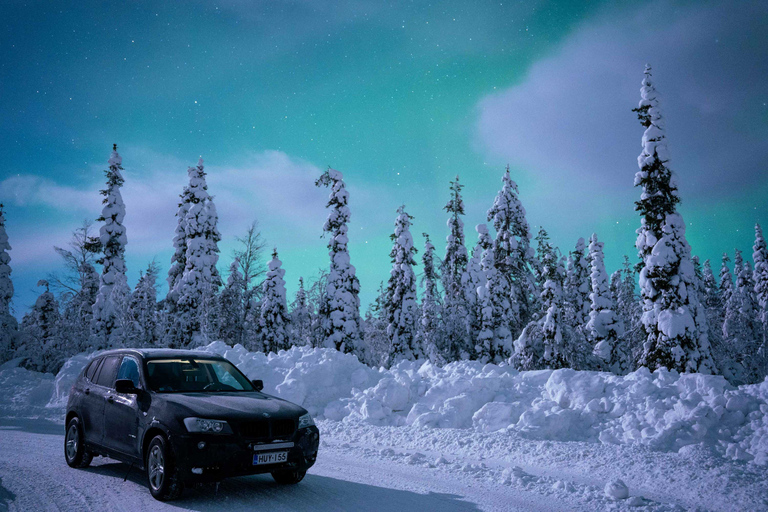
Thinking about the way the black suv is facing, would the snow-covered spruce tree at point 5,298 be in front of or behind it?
behind

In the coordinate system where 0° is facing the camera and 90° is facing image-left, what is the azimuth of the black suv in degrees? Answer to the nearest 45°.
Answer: approximately 315°

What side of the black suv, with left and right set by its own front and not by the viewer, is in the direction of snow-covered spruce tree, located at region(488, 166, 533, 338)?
left

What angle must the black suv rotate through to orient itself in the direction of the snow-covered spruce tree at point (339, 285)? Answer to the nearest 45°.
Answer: approximately 135° to its left

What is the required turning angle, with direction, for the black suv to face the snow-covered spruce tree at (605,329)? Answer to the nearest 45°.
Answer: approximately 90° to its left

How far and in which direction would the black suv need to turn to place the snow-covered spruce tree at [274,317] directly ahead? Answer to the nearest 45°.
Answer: approximately 135° to its left

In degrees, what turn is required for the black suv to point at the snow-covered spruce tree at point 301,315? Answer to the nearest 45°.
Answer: approximately 135° to its left

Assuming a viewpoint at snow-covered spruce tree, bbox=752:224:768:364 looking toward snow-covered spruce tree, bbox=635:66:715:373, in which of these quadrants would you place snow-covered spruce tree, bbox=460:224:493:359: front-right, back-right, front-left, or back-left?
front-right

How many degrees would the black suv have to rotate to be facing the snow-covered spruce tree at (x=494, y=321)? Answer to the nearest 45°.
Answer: approximately 90° to its left

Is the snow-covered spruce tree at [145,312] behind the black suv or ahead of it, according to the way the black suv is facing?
behind

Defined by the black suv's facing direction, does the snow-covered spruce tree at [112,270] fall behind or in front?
behind
